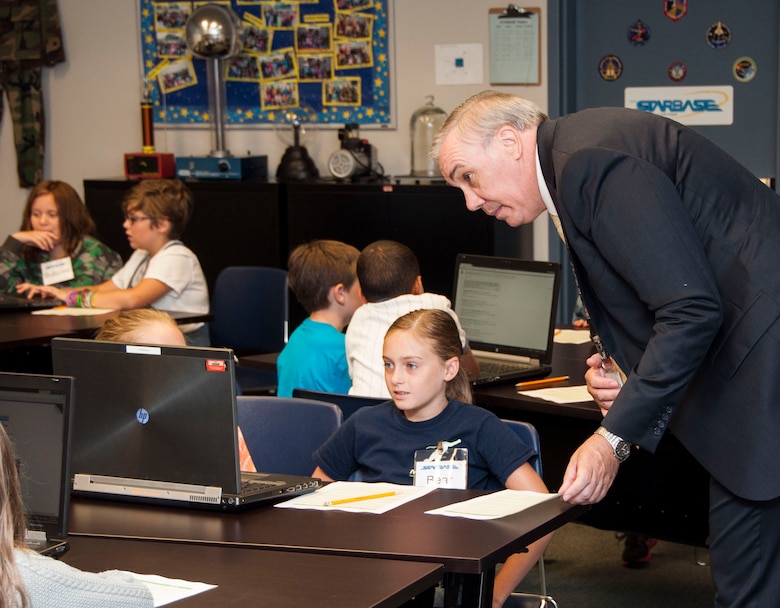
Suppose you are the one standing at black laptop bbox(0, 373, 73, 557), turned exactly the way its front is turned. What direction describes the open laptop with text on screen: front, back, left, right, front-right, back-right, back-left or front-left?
back

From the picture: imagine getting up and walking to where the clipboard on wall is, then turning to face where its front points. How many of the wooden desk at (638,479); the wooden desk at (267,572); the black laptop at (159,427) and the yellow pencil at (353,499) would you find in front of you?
4

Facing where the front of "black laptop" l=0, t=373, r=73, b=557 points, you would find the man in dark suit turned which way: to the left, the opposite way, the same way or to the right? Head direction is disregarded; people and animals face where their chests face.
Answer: to the right

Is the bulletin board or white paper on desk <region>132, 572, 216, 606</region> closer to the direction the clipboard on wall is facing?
the white paper on desk

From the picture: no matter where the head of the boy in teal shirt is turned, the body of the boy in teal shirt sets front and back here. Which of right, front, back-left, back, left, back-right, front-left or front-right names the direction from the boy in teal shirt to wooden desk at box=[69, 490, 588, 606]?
back-right

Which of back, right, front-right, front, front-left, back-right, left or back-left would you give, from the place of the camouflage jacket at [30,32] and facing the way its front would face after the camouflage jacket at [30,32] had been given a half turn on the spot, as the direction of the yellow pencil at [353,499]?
back

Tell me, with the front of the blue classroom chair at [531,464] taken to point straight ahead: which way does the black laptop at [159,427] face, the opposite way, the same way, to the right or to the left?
the opposite way

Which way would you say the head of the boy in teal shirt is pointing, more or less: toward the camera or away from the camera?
away from the camera

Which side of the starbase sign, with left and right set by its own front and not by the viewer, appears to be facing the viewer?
front

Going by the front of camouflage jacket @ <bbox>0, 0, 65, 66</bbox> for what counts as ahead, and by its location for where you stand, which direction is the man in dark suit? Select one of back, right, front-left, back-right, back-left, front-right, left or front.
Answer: front

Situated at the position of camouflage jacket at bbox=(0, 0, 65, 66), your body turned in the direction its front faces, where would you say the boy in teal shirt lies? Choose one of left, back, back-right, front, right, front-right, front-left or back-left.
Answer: front

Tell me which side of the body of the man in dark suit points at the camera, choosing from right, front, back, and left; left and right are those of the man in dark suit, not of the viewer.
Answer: left

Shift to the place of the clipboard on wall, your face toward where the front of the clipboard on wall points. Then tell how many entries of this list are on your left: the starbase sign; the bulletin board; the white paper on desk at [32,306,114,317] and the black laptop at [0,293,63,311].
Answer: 1

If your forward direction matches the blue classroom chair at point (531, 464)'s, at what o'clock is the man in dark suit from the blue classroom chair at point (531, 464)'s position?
The man in dark suit is roughly at 10 o'clock from the blue classroom chair.

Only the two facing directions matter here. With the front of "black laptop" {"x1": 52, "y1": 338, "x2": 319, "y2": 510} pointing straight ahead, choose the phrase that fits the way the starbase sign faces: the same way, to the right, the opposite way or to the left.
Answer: the opposite way

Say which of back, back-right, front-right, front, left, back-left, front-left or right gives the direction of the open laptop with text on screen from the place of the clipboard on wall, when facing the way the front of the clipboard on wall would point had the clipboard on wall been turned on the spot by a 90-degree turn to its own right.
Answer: left
